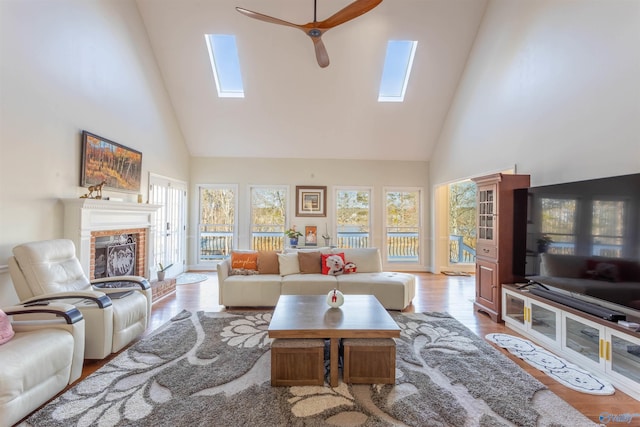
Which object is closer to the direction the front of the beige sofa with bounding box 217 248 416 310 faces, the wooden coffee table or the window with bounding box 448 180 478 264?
the wooden coffee table

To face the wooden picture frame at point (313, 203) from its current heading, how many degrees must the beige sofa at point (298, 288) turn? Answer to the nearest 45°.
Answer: approximately 180°

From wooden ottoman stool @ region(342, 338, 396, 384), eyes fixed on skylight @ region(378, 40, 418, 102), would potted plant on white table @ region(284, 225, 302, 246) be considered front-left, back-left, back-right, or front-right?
front-left

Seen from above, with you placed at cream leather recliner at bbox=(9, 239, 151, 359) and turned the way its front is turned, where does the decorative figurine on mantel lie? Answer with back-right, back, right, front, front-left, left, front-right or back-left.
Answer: back-left

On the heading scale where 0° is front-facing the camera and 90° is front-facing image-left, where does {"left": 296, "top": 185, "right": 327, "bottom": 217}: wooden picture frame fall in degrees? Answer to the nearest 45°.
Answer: approximately 0°

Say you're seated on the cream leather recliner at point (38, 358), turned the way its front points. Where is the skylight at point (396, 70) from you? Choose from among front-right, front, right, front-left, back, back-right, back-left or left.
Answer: front-left

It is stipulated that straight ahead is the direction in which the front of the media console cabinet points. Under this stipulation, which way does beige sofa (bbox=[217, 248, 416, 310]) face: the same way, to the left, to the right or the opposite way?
to the left

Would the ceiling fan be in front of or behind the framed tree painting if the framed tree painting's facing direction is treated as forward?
in front

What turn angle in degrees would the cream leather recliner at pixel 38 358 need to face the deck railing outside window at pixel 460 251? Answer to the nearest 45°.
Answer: approximately 45° to its left

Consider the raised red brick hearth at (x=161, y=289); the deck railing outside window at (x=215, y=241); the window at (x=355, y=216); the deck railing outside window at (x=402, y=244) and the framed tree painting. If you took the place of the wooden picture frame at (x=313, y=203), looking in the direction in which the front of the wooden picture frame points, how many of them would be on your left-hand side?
2

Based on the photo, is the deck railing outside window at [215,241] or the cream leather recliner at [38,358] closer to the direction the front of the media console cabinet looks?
the cream leather recliner

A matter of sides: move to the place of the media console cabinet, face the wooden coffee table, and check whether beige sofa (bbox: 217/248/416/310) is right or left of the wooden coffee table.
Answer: right

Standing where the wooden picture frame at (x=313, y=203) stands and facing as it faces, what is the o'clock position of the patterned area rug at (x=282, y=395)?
The patterned area rug is roughly at 12 o'clock from the wooden picture frame.

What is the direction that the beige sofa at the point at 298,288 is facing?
toward the camera

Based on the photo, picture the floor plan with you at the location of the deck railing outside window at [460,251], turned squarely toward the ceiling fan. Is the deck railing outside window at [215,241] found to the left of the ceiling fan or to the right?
right

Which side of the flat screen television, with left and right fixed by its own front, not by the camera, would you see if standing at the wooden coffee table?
front

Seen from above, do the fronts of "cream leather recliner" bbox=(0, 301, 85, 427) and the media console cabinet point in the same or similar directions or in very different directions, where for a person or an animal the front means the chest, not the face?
very different directions

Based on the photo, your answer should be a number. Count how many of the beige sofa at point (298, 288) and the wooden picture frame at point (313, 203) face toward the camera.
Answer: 2
